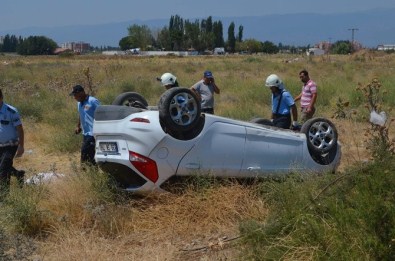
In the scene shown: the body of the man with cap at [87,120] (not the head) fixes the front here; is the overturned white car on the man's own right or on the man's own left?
on the man's own left
